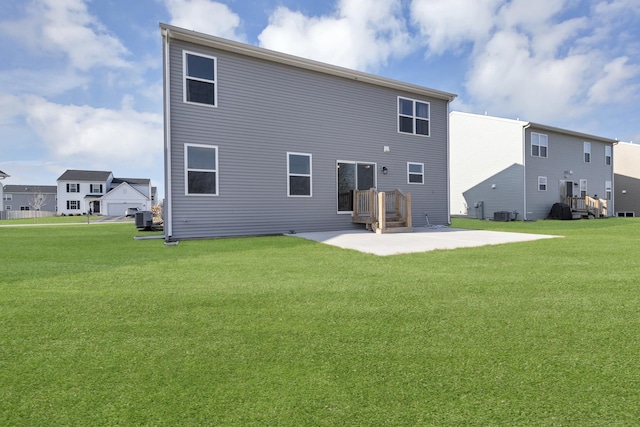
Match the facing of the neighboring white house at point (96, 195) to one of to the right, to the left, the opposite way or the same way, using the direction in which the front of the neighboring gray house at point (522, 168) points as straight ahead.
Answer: the opposite way

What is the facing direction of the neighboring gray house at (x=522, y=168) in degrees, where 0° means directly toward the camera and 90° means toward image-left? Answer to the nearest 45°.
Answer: approximately 135°

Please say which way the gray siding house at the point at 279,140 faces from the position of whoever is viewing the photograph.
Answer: facing away from the viewer and to the left of the viewer

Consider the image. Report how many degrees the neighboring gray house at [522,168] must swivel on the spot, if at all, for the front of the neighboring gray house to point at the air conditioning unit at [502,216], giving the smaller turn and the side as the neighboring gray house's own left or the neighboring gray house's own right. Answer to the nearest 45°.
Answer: approximately 135° to the neighboring gray house's own left

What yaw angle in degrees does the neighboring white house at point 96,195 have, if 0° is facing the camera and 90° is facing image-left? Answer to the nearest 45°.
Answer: approximately 0°

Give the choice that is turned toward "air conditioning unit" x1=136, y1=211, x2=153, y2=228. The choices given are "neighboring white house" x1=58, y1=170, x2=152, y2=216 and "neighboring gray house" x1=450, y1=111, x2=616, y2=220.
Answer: the neighboring white house

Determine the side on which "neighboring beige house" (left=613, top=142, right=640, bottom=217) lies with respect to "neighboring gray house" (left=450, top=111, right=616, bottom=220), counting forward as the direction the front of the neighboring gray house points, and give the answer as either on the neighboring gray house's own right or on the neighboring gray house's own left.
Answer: on the neighboring gray house's own right

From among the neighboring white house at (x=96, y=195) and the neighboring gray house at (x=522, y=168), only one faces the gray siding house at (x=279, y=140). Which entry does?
the neighboring white house

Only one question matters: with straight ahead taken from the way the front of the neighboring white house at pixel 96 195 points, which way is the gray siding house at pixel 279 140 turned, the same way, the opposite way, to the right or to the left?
the opposite way
